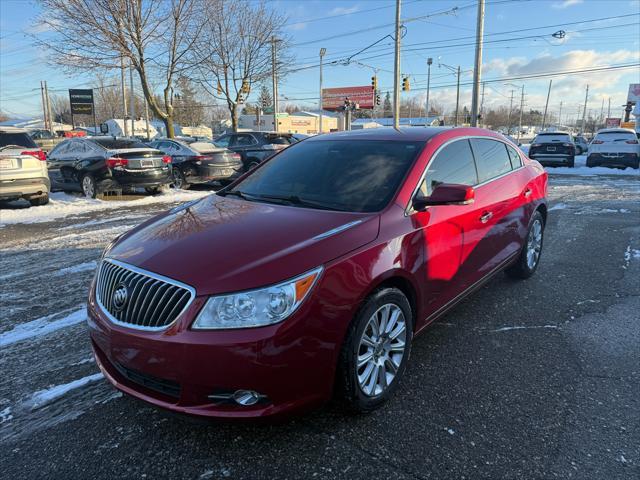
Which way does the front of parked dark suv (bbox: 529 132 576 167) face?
away from the camera

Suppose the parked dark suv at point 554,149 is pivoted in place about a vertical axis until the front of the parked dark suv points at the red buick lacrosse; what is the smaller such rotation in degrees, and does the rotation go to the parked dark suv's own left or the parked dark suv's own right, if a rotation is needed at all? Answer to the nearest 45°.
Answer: approximately 180°

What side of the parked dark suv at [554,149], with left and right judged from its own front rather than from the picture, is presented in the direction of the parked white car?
right

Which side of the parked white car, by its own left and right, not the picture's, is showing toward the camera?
back

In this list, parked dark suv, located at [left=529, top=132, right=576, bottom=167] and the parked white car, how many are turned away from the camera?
2

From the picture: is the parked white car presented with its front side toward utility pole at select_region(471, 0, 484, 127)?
no

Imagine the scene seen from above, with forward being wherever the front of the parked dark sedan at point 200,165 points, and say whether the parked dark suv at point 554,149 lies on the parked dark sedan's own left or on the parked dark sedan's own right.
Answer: on the parked dark sedan's own right

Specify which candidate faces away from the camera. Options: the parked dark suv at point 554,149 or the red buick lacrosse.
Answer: the parked dark suv

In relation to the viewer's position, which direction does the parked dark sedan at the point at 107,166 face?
facing away from the viewer and to the left of the viewer

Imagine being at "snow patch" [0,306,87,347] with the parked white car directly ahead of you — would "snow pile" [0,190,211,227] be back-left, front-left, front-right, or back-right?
front-left

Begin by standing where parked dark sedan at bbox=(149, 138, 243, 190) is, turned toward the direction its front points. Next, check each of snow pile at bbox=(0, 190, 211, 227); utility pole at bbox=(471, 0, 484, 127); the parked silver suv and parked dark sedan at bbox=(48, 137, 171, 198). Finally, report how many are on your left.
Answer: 3

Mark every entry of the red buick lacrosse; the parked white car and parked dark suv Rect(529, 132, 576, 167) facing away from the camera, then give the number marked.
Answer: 2

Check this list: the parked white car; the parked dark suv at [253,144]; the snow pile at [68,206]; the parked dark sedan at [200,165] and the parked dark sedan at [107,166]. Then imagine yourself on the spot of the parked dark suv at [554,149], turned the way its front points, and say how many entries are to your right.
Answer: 1

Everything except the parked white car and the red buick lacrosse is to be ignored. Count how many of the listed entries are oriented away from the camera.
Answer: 1

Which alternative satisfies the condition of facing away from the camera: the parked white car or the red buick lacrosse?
the parked white car

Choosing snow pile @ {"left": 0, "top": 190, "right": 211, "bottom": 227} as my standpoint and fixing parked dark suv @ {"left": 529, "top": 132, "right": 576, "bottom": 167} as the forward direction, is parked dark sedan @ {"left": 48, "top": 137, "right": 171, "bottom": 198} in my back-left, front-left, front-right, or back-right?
front-left

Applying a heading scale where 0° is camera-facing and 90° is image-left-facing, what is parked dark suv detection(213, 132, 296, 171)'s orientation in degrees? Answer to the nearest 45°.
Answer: approximately 135°

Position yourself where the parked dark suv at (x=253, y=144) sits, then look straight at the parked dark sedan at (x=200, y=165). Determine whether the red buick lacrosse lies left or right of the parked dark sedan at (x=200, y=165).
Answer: left

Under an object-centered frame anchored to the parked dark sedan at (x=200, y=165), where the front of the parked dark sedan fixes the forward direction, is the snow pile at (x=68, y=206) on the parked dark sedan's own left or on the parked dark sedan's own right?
on the parked dark sedan's own left

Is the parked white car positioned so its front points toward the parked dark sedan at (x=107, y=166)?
no
